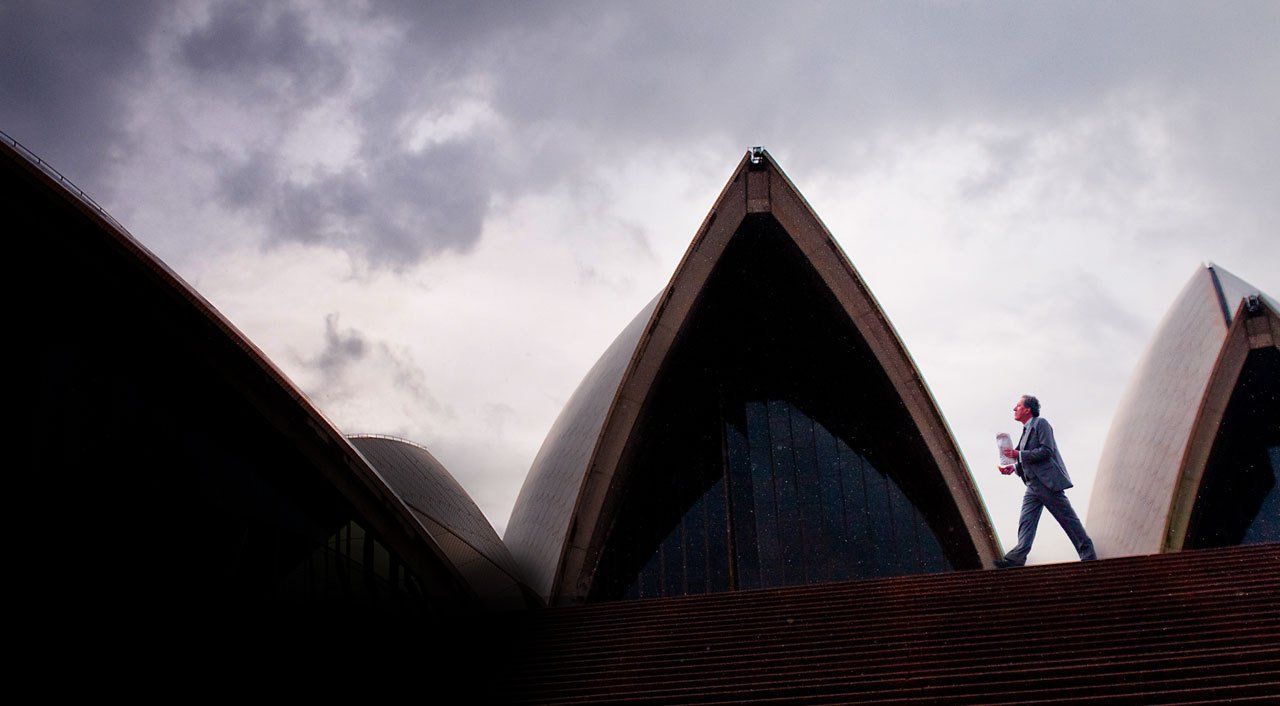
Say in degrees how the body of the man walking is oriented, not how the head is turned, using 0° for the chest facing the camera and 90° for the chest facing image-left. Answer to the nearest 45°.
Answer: approximately 90°

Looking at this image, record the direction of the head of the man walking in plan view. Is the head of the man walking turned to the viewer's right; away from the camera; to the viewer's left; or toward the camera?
to the viewer's left
